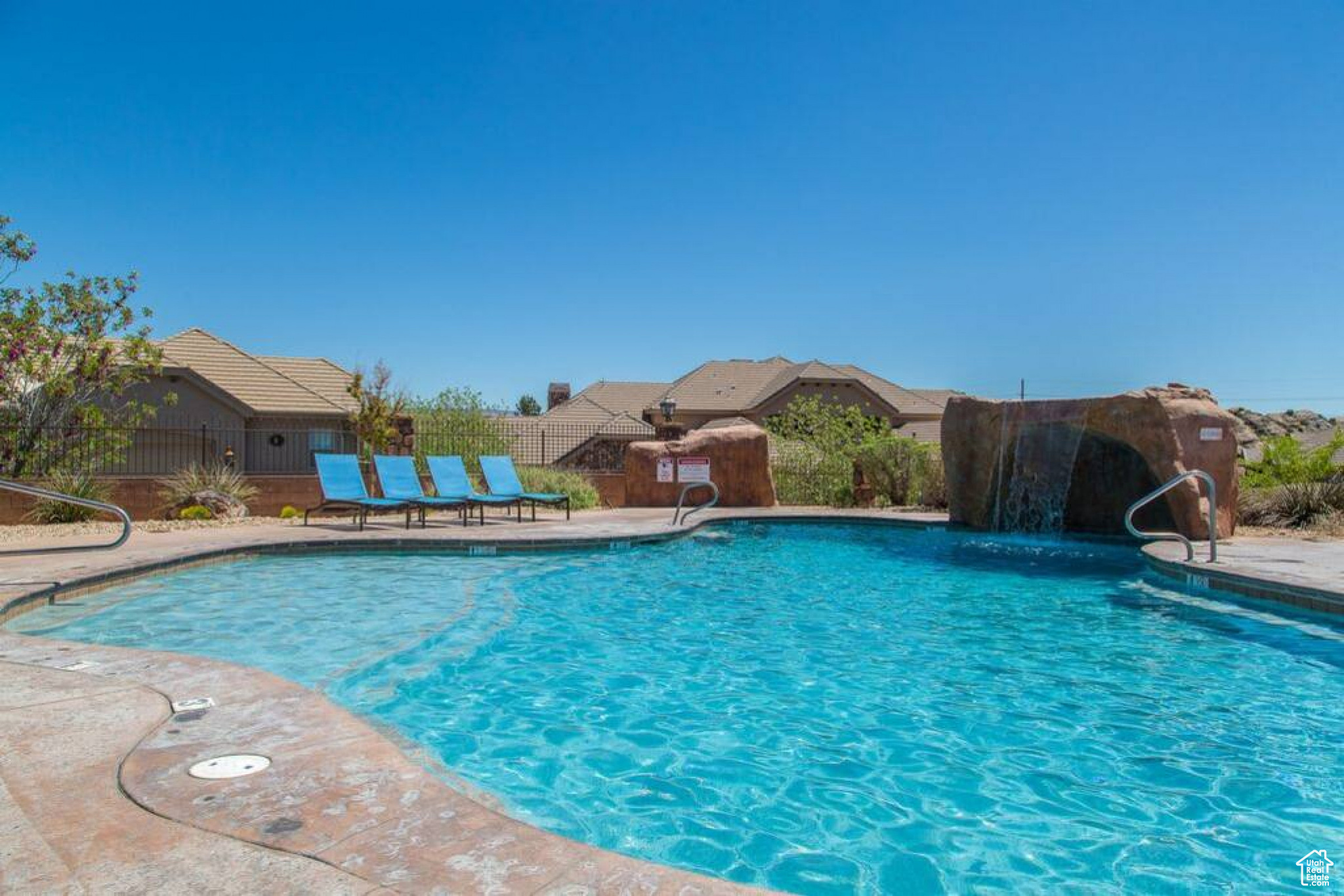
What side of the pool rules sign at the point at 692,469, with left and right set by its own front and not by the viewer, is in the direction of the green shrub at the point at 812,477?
left

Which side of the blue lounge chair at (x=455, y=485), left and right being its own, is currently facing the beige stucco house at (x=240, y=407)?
back

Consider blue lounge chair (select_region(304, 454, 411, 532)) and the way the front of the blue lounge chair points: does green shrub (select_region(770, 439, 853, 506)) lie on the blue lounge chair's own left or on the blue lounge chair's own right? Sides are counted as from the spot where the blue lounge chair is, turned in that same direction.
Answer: on the blue lounge chair's own left

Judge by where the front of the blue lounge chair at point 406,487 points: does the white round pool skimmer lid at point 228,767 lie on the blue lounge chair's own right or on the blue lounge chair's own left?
on the blue lounge chair's own right

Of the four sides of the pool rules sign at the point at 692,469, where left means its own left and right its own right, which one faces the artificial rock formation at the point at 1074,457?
left

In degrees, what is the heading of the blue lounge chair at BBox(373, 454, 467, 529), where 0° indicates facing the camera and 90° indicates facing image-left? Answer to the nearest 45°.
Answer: approximately 315°
